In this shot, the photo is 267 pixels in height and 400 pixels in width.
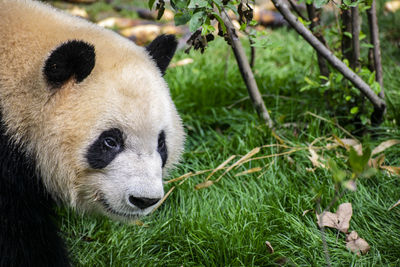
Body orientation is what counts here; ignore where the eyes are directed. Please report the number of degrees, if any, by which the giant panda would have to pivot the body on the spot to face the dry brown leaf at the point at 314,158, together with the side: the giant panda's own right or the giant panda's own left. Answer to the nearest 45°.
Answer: approximately 45° to the giant panda's own left

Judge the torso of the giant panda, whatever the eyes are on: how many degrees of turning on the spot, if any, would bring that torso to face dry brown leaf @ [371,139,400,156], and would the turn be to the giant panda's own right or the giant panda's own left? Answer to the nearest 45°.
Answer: approximately 45° to the giant panda's own left

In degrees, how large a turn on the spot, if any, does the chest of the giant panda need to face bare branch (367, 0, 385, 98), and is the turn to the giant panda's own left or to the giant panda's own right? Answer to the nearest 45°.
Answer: approximately 45° to the giant panda's own left

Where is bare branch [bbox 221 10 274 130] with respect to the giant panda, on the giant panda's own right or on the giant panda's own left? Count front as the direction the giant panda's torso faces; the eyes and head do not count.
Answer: on the giant panda's own left

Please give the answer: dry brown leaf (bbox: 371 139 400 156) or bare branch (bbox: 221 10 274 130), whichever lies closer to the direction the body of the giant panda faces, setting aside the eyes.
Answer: the dry brown leaf

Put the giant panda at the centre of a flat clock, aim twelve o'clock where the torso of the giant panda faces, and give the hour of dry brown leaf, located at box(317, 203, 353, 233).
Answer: The dry brown leaf is roughly at 11 o'clock from the giant panda.

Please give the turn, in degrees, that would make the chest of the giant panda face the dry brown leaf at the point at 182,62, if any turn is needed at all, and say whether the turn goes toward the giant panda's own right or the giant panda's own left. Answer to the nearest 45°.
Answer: approximately 90° to the giant panda's own left

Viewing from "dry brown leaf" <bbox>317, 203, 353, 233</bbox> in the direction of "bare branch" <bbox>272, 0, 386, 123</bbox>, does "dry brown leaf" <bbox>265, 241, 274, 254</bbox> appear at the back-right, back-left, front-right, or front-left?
back-left

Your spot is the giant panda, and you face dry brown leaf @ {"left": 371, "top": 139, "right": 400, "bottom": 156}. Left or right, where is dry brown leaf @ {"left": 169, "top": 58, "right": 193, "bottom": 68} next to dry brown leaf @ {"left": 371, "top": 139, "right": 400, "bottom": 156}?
left

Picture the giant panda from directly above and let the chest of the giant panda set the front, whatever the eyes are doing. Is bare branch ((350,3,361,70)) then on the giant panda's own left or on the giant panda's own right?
on the giant panda's own left

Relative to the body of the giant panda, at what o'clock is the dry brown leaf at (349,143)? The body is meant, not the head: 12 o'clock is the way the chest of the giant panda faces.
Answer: The dry brown leaf is roughly at 10 o'clock from the giant panda.
